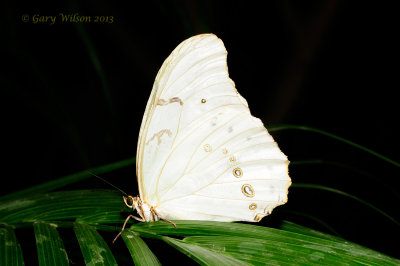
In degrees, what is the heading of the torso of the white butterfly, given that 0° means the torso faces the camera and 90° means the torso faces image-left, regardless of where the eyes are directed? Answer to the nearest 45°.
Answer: approximately 90°
